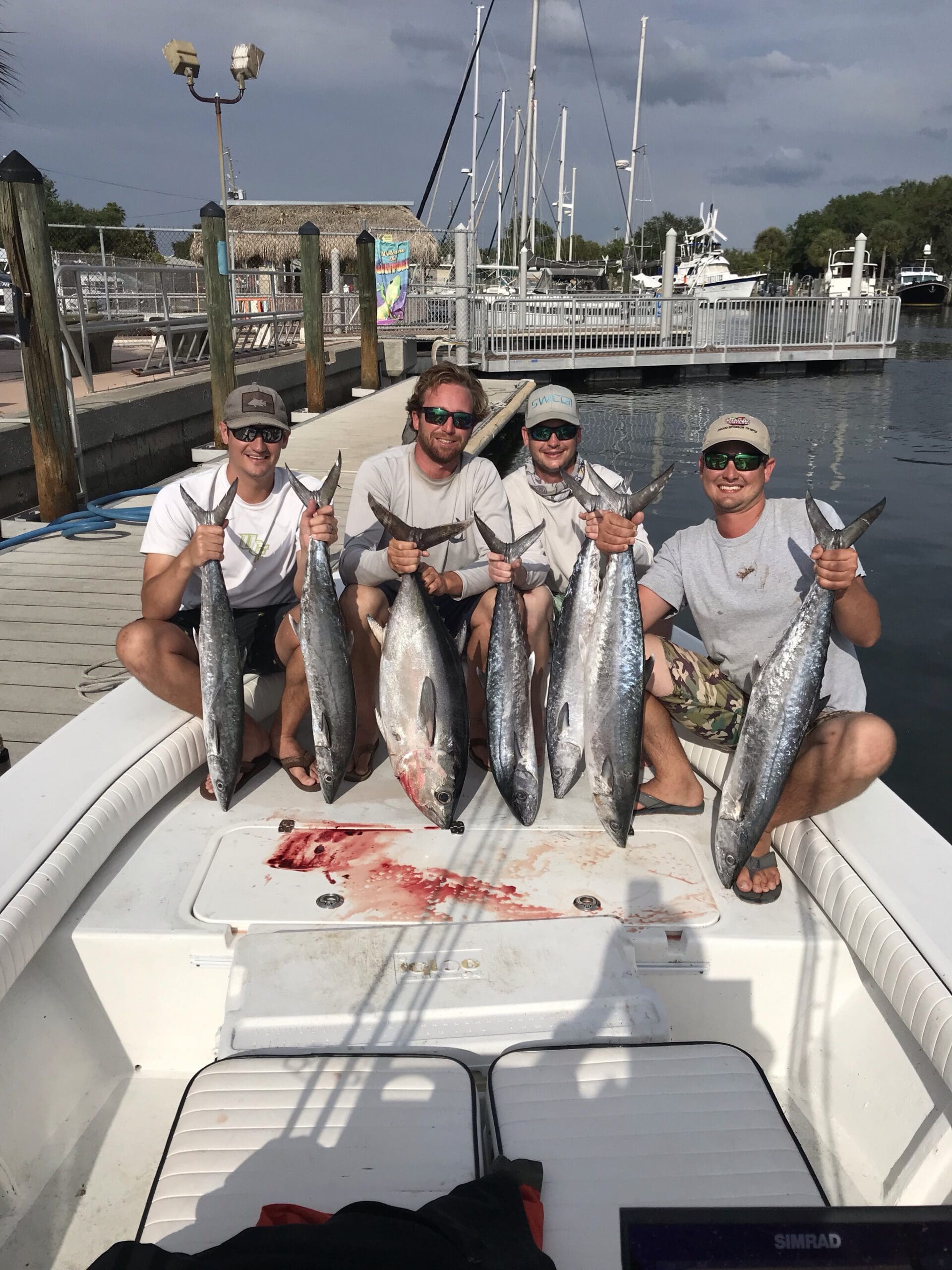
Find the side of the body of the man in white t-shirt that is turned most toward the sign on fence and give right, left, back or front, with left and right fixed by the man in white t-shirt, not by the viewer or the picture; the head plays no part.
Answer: back

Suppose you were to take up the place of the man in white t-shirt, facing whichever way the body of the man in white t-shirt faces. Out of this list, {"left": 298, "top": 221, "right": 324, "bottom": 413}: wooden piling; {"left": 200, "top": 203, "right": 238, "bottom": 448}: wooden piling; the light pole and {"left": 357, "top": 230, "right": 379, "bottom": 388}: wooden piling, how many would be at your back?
4

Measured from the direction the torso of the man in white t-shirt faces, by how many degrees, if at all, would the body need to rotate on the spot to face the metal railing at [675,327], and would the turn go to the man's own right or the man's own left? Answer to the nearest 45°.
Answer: approximately 135° to the man's own left

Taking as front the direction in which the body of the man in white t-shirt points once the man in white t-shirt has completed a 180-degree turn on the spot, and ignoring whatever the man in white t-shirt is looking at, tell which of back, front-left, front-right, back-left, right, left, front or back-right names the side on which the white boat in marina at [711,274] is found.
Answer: front-right

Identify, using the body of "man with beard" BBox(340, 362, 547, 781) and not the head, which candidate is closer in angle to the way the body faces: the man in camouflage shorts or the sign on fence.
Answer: the man in camouflage shorts

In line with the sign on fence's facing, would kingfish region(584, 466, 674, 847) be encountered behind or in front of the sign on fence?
in front

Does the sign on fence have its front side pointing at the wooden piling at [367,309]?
yes

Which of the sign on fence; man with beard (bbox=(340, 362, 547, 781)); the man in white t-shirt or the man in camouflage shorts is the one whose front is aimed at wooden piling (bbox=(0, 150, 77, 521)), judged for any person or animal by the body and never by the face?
the sign on fence

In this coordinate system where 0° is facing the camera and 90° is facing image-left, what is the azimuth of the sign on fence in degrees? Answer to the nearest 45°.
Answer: approximately 0°

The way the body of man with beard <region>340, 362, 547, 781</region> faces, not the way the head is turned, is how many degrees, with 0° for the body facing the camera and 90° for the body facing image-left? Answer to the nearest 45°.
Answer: approximately 0°

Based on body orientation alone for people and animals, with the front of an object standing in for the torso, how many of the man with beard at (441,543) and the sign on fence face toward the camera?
2
